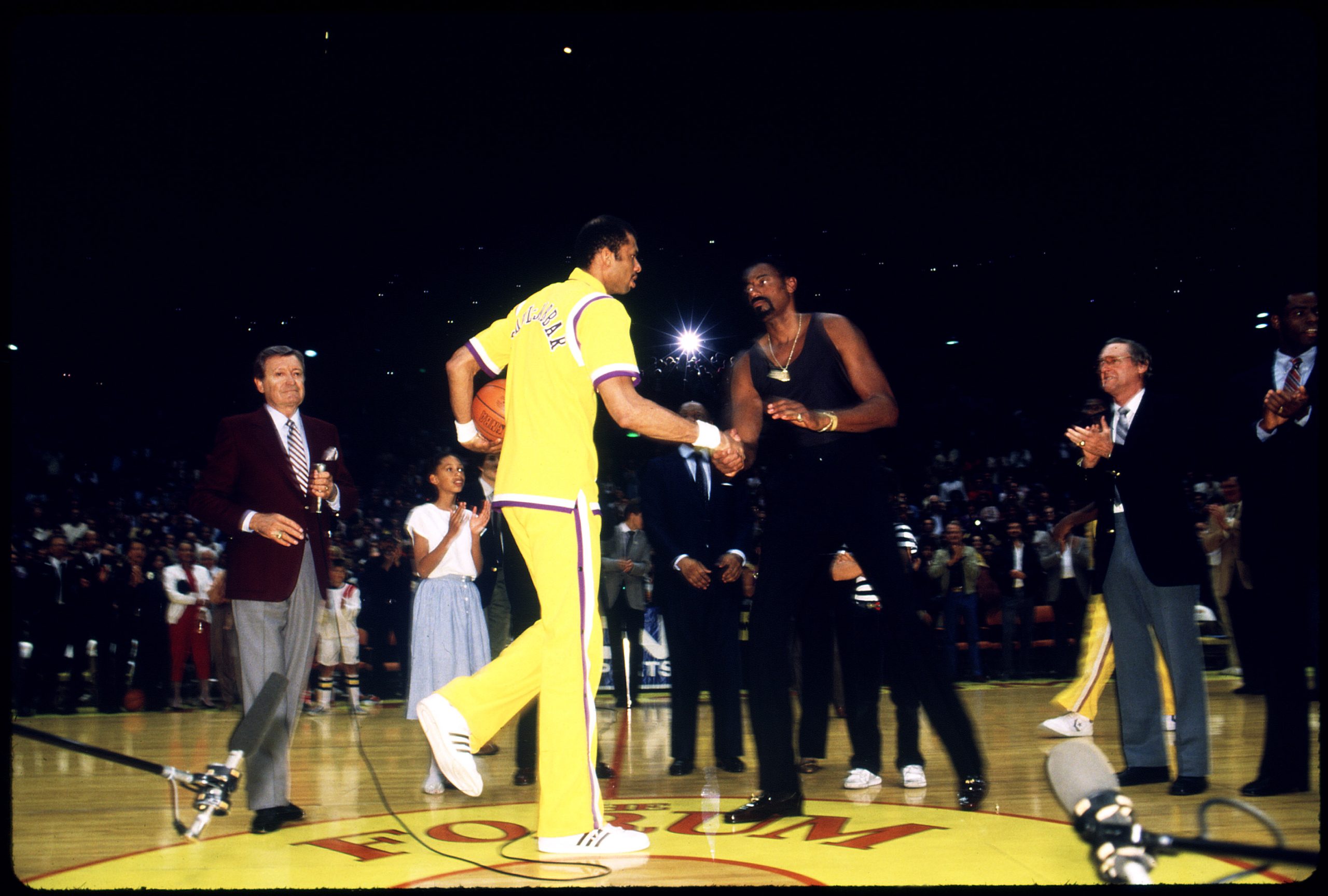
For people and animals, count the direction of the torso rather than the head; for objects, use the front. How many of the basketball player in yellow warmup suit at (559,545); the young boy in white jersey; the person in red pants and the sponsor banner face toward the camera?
3

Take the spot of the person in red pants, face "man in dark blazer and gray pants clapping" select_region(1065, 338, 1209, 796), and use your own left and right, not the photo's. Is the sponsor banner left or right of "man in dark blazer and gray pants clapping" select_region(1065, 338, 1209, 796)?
left

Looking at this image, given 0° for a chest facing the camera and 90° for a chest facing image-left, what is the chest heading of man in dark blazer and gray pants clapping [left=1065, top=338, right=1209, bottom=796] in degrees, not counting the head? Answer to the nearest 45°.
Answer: approximately 45°

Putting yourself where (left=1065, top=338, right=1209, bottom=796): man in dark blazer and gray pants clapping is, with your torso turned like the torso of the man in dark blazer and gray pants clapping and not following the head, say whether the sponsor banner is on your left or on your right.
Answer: on your right

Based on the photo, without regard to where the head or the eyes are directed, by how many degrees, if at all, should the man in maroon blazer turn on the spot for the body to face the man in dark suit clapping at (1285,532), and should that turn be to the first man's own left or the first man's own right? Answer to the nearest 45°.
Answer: approximately 45° to the first man's own left

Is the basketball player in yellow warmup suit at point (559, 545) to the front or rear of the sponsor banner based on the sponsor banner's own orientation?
to the front

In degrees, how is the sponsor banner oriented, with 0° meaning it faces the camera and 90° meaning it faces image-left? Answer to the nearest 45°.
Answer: approximately 0°

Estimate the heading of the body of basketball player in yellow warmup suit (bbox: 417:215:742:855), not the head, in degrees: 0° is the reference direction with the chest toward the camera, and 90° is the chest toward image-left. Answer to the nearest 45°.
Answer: approximately 225°

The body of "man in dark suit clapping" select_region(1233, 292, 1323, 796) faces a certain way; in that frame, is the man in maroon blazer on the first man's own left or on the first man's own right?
on the first man's own right

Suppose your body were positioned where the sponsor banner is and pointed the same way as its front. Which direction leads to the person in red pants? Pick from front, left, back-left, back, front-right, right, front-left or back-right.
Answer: right
